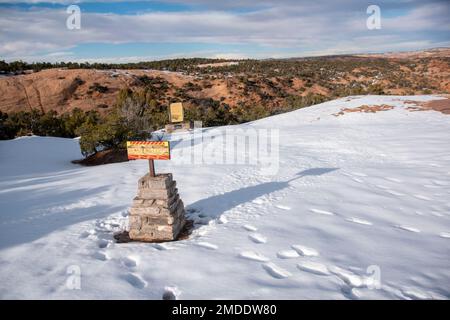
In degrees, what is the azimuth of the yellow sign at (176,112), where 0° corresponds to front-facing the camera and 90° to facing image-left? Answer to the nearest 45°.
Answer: approximately 0°

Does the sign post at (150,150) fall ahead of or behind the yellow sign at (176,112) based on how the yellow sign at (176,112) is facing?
ahead
